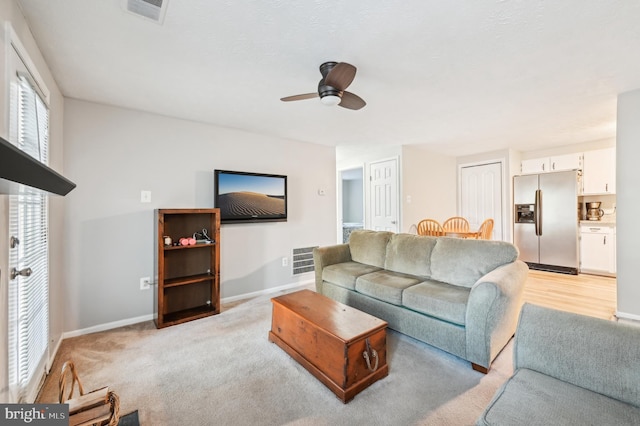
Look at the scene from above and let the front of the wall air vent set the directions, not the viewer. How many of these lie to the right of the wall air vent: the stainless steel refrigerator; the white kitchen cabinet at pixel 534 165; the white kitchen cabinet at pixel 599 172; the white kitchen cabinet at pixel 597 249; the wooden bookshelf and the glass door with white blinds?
2

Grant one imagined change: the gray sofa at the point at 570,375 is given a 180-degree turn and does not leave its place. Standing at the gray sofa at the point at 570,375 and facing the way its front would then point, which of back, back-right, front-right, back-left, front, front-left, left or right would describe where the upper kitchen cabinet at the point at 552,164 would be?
front-left

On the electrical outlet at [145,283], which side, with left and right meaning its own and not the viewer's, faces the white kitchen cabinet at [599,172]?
left

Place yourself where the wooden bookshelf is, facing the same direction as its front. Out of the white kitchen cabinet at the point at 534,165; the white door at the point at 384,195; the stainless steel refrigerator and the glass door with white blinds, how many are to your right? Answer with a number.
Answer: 1

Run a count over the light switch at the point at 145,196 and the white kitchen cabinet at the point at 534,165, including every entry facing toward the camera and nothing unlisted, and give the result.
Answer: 2

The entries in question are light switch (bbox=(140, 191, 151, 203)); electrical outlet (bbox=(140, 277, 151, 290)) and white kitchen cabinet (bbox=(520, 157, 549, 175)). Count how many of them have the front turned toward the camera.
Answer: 3

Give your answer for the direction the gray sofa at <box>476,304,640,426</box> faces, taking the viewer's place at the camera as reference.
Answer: facing the viewer and to the left of the viewer

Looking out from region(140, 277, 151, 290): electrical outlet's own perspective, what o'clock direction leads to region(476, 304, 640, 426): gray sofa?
The gray sofa is roughly at 11 o'clock from the electrical outlet.

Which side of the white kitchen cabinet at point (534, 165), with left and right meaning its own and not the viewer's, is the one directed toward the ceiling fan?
front

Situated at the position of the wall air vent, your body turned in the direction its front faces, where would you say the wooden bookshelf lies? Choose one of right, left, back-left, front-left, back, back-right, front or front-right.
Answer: right

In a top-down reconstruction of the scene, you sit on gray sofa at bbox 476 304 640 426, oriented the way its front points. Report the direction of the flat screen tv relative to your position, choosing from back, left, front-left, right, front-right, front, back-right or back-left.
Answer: front-right

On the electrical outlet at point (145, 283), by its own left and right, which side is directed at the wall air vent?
left

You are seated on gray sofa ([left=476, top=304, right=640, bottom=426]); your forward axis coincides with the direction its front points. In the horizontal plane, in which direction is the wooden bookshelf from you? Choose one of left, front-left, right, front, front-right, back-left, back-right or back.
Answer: front-right

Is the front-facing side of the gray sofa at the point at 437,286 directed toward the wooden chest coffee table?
yes

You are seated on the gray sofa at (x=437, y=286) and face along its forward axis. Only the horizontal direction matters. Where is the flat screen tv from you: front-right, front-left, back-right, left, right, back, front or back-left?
front-right
